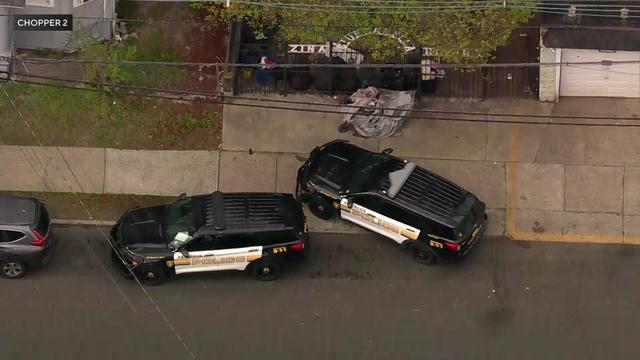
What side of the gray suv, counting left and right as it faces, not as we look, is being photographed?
left

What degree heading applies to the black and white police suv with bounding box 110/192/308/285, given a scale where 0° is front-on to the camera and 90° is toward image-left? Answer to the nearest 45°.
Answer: approximately 90°

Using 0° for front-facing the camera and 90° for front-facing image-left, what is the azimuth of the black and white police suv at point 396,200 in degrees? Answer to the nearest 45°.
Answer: approximately 135°

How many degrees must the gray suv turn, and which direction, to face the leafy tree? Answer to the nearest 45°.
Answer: approximately 180°

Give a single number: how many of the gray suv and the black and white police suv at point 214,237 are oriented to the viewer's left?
2

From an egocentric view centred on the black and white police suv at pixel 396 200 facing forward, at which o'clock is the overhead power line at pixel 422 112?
The overhead power line is roughly at 2 o'clock from the black and white police suv.

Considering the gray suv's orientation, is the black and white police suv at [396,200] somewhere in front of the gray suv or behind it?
behind

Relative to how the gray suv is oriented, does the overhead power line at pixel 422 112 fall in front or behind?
behind

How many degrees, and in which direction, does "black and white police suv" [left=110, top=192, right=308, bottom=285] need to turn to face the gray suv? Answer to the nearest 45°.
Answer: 0° — it already faces it

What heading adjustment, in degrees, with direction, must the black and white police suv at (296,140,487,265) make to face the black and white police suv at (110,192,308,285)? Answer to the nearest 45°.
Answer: approximately 45° to its left
